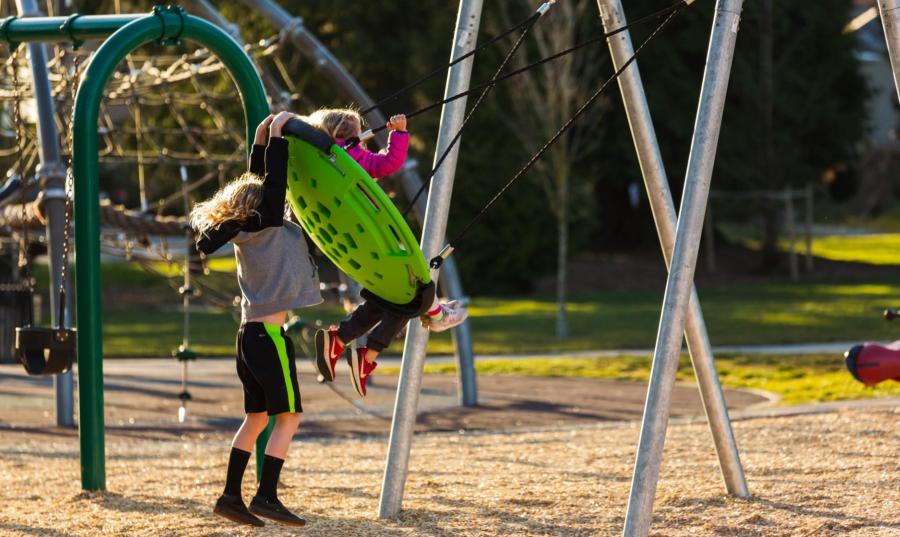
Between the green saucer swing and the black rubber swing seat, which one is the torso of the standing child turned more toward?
the green saucer swing

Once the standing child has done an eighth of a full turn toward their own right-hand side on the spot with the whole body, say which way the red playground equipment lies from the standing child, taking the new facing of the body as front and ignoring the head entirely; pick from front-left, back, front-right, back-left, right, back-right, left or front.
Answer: front

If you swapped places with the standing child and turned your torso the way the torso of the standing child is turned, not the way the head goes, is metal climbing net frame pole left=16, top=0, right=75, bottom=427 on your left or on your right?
on your left

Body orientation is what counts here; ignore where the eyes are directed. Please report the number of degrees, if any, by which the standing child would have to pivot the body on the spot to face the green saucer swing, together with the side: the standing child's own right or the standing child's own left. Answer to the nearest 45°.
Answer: approximately 45° to the standing child's own right

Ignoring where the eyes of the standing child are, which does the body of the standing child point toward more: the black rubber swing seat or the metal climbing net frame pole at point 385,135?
the metal climbing net frame pole
